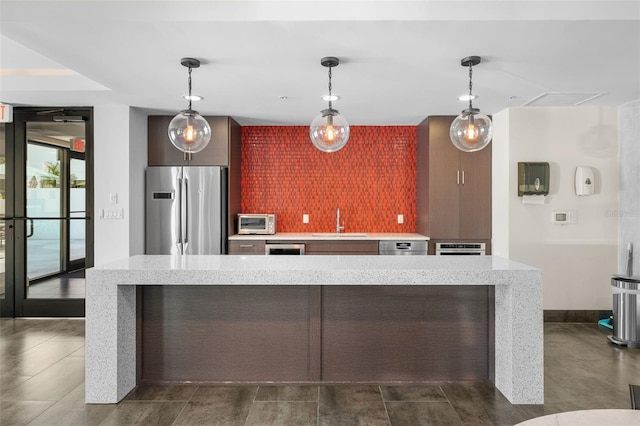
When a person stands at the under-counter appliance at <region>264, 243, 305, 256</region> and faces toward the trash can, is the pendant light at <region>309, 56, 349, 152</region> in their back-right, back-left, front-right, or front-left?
front-right

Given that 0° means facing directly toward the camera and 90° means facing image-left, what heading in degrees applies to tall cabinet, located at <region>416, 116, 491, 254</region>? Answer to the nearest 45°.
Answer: approximately 0°

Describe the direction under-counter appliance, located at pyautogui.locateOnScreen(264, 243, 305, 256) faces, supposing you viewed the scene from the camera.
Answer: facing the viewer

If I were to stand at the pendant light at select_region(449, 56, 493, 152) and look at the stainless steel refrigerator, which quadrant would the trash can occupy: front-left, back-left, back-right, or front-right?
back-right

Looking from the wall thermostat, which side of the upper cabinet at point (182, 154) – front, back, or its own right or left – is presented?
left

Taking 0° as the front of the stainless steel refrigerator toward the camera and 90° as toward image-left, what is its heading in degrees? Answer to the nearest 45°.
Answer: approximately 0°

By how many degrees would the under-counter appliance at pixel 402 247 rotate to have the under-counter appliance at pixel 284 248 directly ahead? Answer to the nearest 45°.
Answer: approximately 90° to its right

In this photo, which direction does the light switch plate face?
toward the camera

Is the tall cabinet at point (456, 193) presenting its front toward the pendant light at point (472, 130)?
yes

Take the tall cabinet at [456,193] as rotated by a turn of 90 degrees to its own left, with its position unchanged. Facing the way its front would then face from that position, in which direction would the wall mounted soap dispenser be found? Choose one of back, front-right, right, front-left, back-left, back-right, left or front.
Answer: front

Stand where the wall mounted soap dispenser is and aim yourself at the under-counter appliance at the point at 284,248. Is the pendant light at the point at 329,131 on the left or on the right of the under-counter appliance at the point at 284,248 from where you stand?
left

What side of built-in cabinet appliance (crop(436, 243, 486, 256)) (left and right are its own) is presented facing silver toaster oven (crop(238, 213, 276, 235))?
right

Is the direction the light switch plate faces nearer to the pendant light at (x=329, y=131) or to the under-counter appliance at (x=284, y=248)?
the pendant light

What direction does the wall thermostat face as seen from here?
toward the camera

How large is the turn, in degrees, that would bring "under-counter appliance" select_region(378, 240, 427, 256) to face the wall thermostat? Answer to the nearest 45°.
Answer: approximately 90° to its left
